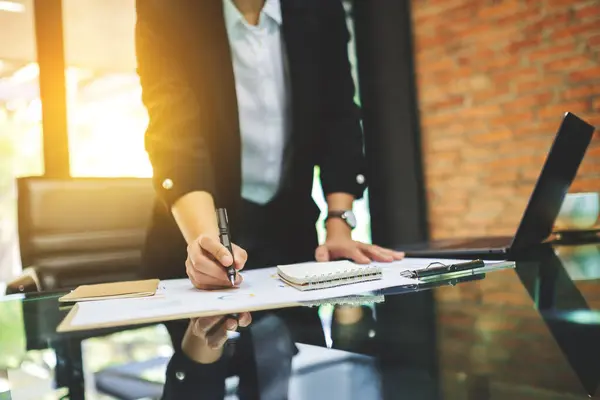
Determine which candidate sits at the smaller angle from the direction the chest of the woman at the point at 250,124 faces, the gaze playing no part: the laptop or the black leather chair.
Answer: the laptop

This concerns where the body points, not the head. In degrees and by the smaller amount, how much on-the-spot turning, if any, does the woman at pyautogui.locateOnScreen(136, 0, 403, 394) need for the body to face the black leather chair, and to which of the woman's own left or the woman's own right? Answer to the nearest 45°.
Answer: approximately 135° to the woman's own right

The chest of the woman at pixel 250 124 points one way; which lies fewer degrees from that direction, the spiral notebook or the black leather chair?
the spiral notebook

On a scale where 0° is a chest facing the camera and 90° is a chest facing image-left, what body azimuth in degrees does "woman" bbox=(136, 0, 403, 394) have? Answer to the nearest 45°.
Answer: approximately 0°

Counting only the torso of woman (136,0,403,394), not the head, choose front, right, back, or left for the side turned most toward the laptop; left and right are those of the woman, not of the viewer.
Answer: left

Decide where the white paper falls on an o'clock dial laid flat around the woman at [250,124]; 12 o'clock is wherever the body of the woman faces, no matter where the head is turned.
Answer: The white paper is roughly at 12 o'clock from the woman.

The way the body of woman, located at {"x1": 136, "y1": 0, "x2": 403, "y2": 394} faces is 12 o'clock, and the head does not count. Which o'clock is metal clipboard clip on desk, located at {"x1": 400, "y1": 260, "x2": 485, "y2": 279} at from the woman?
The metal clipboard clip on desk is roughly at 11 o'clock from the woman.
